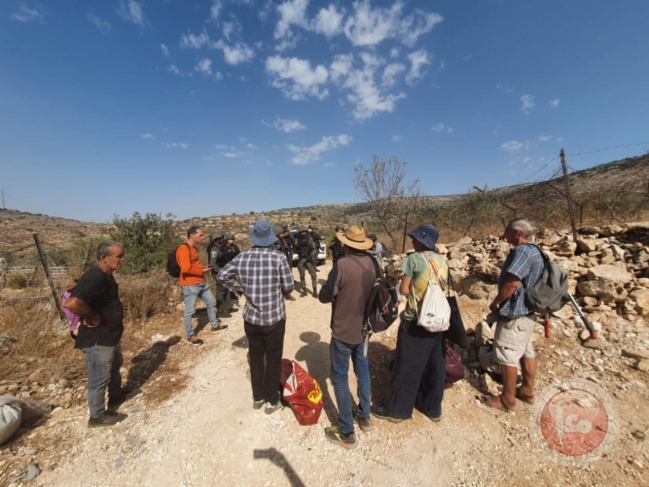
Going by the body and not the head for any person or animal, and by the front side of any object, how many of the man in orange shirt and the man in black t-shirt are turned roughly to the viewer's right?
2

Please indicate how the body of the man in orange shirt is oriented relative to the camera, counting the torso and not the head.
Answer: to the viewer's right

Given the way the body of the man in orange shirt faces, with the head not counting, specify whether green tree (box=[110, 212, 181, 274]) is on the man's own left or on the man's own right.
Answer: on the man's own left

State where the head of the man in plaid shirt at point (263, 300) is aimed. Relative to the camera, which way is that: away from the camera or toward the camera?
away from the camera

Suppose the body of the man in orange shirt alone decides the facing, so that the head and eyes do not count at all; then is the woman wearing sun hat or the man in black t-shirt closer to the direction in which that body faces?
the woman wearing sun hat

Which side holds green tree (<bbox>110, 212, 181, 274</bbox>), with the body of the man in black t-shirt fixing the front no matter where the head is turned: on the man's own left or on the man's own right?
on the man's own left

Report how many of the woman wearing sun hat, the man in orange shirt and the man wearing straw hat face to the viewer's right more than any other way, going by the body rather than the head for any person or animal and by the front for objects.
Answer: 1

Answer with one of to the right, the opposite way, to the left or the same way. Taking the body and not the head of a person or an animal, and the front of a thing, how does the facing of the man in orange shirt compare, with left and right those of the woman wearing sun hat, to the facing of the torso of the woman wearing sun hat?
to the right

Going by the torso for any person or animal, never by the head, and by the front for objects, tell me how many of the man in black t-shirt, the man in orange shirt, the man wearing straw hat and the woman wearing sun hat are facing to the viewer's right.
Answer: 2

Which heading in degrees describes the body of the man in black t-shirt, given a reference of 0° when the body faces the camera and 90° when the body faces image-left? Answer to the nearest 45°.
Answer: approximately 270°

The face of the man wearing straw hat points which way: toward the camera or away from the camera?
away from the camera
